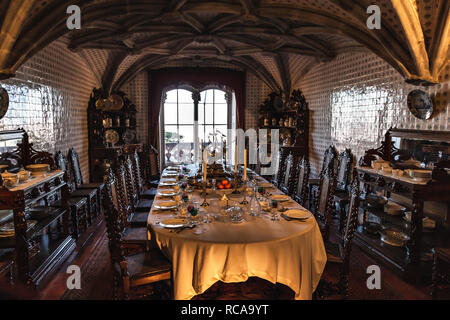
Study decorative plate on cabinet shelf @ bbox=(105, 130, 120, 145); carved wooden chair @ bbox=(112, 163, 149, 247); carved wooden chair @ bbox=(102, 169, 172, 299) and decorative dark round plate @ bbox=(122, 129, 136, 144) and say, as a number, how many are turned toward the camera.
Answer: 2

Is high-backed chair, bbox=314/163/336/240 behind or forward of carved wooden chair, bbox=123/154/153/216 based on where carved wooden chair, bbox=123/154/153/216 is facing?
forward

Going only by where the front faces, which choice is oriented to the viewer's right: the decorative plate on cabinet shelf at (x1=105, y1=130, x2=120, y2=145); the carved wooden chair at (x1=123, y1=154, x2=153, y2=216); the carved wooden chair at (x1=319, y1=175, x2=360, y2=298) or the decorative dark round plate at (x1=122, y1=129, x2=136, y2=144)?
the carved wooden chair at (x1=123, y1=154, x2=153, y2=216)

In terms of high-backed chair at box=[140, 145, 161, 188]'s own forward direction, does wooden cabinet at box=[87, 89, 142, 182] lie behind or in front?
behind

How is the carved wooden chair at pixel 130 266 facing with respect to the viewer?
to the viewer's right

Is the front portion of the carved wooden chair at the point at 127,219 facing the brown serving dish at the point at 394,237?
yes

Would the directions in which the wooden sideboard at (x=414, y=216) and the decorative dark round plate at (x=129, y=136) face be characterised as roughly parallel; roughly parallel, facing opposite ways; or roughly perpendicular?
roughly perpendicular

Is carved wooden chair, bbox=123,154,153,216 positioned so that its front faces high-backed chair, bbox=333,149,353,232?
yes

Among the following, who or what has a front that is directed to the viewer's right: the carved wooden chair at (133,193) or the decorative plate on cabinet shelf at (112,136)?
the carved wooden chair

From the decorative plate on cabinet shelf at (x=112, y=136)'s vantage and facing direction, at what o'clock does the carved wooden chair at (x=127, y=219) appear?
The carved wooden chair is roughly at 12 o'clock from the decorative plate on cabinet shelf.

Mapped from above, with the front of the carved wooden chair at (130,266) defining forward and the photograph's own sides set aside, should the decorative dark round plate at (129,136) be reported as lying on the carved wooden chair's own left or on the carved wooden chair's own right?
on the carved wooden chair's own left

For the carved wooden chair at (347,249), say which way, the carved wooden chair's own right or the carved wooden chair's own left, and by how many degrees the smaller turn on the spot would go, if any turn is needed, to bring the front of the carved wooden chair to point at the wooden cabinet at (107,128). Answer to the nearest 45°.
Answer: approximately 45° to the carved wooden chair's own right

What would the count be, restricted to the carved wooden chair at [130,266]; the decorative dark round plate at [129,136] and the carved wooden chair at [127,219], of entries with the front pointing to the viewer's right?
2

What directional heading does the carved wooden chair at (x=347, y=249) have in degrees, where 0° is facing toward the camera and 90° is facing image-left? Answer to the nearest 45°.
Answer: approximately 90°

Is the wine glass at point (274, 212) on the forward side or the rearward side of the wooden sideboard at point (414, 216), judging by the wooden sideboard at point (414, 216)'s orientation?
on the forward side

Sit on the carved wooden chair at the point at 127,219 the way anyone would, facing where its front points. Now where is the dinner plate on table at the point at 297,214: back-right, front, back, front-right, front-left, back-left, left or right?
front-right
